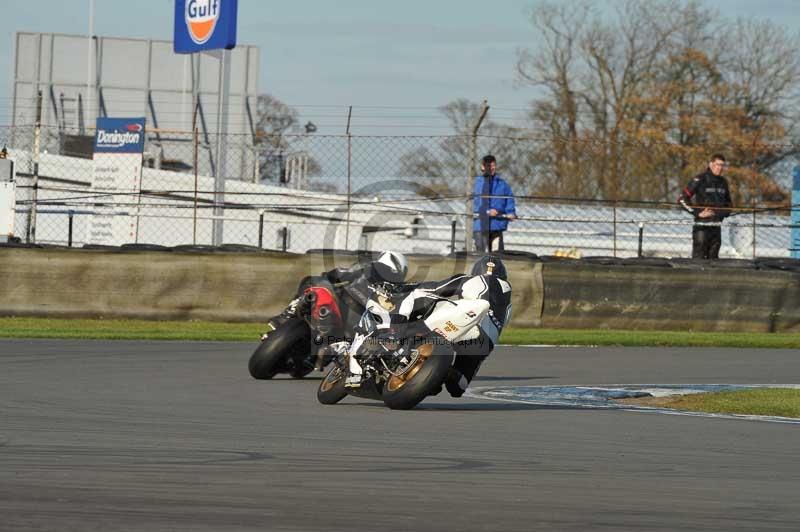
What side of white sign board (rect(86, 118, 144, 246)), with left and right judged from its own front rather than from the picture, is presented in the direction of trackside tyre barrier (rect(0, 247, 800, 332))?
front

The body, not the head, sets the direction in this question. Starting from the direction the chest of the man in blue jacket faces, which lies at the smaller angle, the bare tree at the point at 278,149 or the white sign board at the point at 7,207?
the white sign board

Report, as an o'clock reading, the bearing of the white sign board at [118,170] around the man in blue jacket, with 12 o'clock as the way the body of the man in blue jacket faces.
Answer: The white sign board is roughly at 4 o'clock from the man in blue jacket.

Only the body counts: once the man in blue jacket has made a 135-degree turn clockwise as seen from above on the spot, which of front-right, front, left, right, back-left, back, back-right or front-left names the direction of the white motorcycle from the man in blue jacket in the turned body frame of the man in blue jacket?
back-left

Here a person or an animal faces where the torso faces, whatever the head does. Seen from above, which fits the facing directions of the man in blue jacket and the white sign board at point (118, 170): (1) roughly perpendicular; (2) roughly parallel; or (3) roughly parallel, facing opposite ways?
roughly parallel

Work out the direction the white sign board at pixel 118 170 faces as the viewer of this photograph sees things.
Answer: facing the viewer

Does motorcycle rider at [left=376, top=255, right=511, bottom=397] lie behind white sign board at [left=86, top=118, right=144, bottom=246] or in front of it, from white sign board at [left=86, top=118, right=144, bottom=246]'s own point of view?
in front

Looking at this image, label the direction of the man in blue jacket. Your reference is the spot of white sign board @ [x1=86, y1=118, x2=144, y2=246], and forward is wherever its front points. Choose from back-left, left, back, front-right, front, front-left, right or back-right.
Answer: front-left

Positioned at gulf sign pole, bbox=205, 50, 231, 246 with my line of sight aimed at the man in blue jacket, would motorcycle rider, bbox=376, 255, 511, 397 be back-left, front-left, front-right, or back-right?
front-right

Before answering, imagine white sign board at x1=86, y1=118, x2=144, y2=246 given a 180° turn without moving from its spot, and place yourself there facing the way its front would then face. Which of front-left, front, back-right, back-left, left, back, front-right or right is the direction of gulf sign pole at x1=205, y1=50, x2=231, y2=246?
right

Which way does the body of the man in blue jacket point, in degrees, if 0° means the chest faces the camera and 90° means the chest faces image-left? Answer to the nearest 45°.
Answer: approximately 0°

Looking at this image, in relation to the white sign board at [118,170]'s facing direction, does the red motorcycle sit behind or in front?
in front

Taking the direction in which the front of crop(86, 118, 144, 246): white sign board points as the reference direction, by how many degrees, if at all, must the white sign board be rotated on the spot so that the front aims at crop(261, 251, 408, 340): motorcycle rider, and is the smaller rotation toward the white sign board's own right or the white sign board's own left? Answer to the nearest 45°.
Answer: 0° — it already faces them
